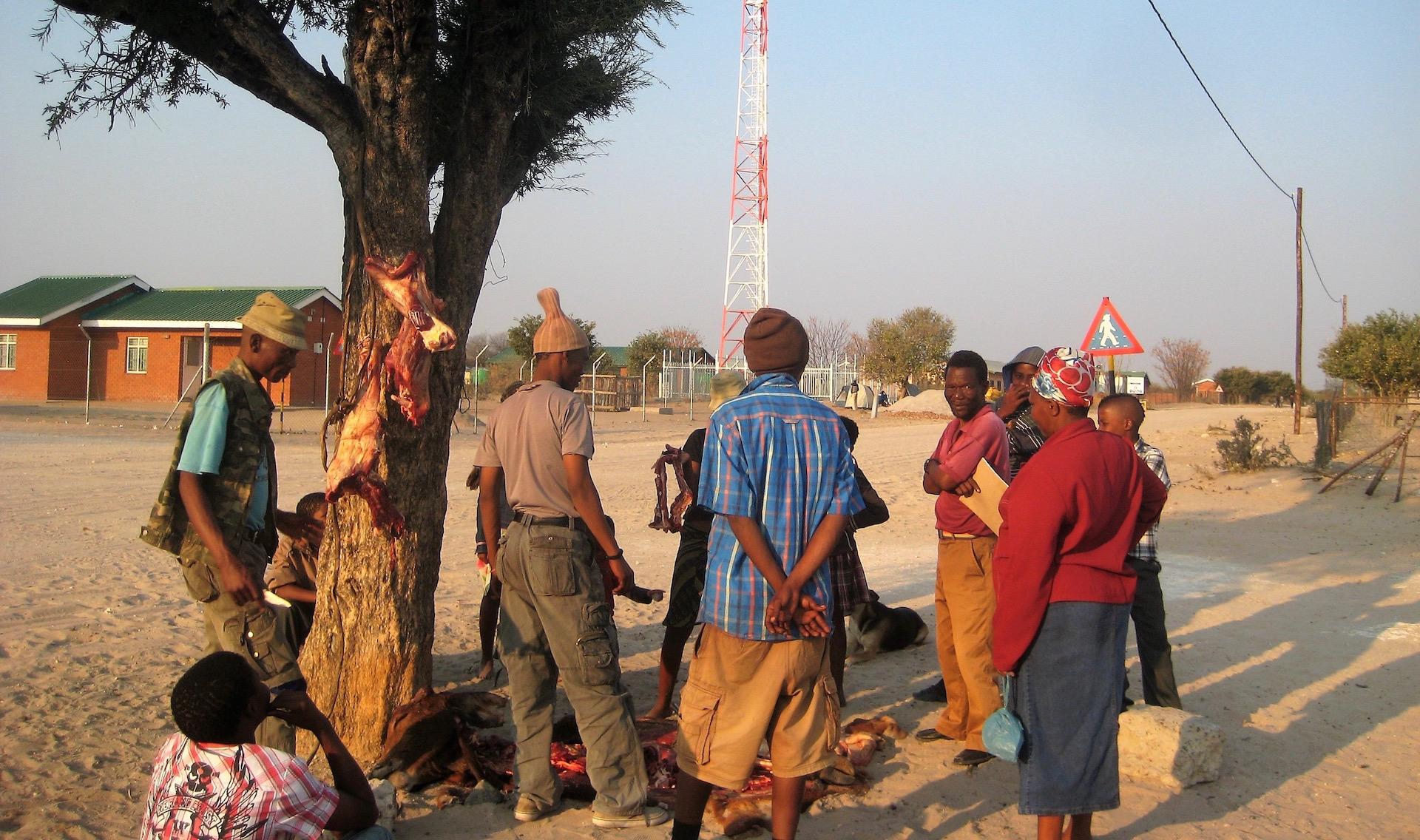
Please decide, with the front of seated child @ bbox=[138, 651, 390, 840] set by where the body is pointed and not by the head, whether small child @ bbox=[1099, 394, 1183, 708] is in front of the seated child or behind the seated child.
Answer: in front

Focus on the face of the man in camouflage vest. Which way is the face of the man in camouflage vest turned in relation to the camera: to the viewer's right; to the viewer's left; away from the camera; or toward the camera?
to the viewer's right

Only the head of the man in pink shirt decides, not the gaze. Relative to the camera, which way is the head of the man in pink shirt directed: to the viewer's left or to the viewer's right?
to the viewer's left

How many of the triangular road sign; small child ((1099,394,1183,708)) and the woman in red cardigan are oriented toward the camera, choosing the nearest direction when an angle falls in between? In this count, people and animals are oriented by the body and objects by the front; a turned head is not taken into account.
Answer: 1

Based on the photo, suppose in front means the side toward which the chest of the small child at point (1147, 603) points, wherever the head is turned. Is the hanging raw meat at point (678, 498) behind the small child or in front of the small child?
in front

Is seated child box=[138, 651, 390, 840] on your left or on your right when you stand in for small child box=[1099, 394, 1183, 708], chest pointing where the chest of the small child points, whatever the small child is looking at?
on your left

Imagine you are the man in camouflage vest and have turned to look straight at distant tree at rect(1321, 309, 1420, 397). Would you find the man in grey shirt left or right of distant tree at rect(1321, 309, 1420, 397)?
right

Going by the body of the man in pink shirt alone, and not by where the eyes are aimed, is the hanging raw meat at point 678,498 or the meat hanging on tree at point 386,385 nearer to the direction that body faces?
the meat hanging on tree

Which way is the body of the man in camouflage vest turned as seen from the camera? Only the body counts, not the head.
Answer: to the viewer's right

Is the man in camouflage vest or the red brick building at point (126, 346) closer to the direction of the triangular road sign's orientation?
the man in camouflage vest

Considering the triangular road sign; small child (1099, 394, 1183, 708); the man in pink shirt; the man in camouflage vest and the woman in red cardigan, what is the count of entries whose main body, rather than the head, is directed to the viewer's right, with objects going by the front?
1

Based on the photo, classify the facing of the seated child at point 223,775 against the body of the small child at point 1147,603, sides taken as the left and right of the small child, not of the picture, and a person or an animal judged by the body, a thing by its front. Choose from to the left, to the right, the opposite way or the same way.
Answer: to the right

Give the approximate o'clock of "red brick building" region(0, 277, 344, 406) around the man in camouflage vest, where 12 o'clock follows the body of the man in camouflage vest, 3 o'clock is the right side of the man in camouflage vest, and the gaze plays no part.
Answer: The red brick building is roughly at 9 o'clock from the man in camouflage vest.

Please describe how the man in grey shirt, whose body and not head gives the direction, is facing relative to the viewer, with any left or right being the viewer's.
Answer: facing away from the viewer and to the right of the viewer

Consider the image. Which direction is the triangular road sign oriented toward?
toward the camera

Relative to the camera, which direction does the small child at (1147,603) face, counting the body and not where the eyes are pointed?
to the viewer's left

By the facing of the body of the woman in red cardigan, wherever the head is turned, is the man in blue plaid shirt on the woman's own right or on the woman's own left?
on the woman's own left

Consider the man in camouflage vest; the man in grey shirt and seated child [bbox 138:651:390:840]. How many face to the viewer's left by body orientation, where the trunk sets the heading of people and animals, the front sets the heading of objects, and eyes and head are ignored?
0
